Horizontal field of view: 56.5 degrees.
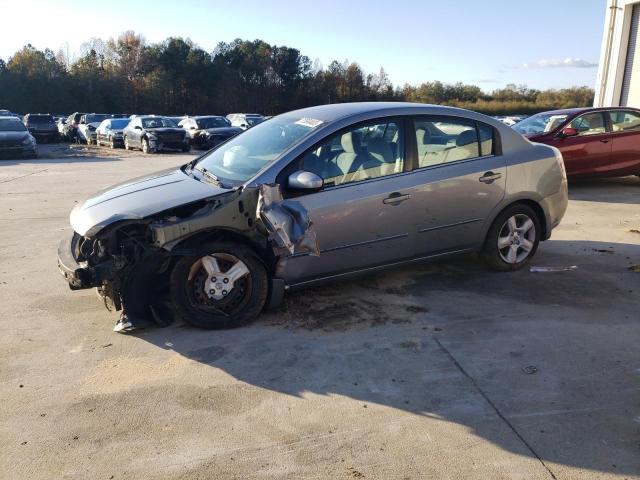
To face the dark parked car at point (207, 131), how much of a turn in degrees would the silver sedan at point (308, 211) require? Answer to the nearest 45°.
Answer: approximately 135° to its right

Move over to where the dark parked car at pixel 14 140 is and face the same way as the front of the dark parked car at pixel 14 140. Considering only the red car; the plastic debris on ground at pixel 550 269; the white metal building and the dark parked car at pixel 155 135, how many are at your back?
0

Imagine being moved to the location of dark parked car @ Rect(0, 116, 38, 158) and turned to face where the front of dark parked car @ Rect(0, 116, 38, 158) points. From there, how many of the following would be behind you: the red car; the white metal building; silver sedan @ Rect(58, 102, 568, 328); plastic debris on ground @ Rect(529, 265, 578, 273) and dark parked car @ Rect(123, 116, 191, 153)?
0

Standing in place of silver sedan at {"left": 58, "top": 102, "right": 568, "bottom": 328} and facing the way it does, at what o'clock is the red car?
The red car is roughly at 6 o'clock from the silver sedan.

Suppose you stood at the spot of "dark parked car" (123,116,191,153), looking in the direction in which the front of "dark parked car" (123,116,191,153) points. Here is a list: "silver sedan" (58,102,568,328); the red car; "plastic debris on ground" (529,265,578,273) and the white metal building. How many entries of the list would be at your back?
0

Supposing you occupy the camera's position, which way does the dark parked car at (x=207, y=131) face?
facing the viewer and to the right of the viewer

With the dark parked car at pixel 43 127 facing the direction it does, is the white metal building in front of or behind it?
in front

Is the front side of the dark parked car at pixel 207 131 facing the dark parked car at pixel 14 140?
no

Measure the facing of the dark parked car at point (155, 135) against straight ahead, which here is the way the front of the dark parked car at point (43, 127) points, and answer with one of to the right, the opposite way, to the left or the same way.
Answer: the same way

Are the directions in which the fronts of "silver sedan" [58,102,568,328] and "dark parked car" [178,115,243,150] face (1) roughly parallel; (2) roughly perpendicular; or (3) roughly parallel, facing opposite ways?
roughly perpendicular

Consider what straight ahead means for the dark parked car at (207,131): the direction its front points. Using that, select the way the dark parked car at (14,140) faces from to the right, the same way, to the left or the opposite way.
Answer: the same way

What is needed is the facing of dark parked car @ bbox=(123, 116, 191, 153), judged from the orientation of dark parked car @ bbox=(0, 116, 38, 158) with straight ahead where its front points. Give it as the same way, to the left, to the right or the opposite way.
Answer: the same way

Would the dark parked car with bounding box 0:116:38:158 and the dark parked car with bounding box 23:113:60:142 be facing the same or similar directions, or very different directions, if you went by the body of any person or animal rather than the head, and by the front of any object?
same or similar directions

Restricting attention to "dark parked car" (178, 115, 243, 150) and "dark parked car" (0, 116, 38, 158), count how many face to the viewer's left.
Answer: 0

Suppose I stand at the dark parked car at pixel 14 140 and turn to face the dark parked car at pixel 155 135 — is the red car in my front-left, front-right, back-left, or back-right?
front-right
